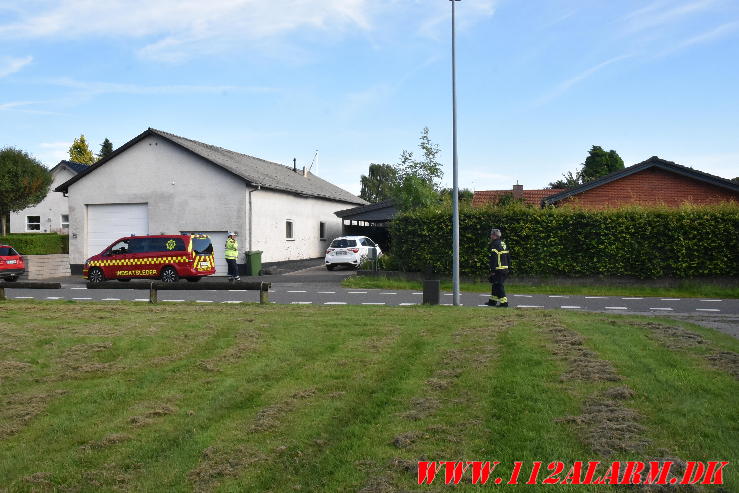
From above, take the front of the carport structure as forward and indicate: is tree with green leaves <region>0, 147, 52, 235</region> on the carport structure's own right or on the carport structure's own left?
on the carport structure's own right

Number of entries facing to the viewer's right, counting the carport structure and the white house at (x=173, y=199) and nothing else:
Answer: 0

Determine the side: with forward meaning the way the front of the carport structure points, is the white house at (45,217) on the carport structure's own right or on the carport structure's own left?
on the carport structure's own right

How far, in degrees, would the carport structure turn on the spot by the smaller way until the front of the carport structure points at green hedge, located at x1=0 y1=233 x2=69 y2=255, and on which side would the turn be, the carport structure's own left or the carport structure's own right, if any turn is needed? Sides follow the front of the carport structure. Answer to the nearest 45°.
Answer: approximately 45° to the carport structure's own right

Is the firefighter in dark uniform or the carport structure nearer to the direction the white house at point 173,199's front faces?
the firefighter in dark uniform

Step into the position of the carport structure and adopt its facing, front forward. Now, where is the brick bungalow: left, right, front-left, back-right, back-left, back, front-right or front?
left

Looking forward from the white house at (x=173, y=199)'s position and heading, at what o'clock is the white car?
The white car is roughly at 8 o'clock from the white house.

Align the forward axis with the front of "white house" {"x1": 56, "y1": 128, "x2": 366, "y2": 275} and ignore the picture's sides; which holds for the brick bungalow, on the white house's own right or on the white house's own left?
on the white house's own left

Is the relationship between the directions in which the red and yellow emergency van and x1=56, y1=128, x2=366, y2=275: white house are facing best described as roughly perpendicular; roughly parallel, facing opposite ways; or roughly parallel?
roughly perpendicular
